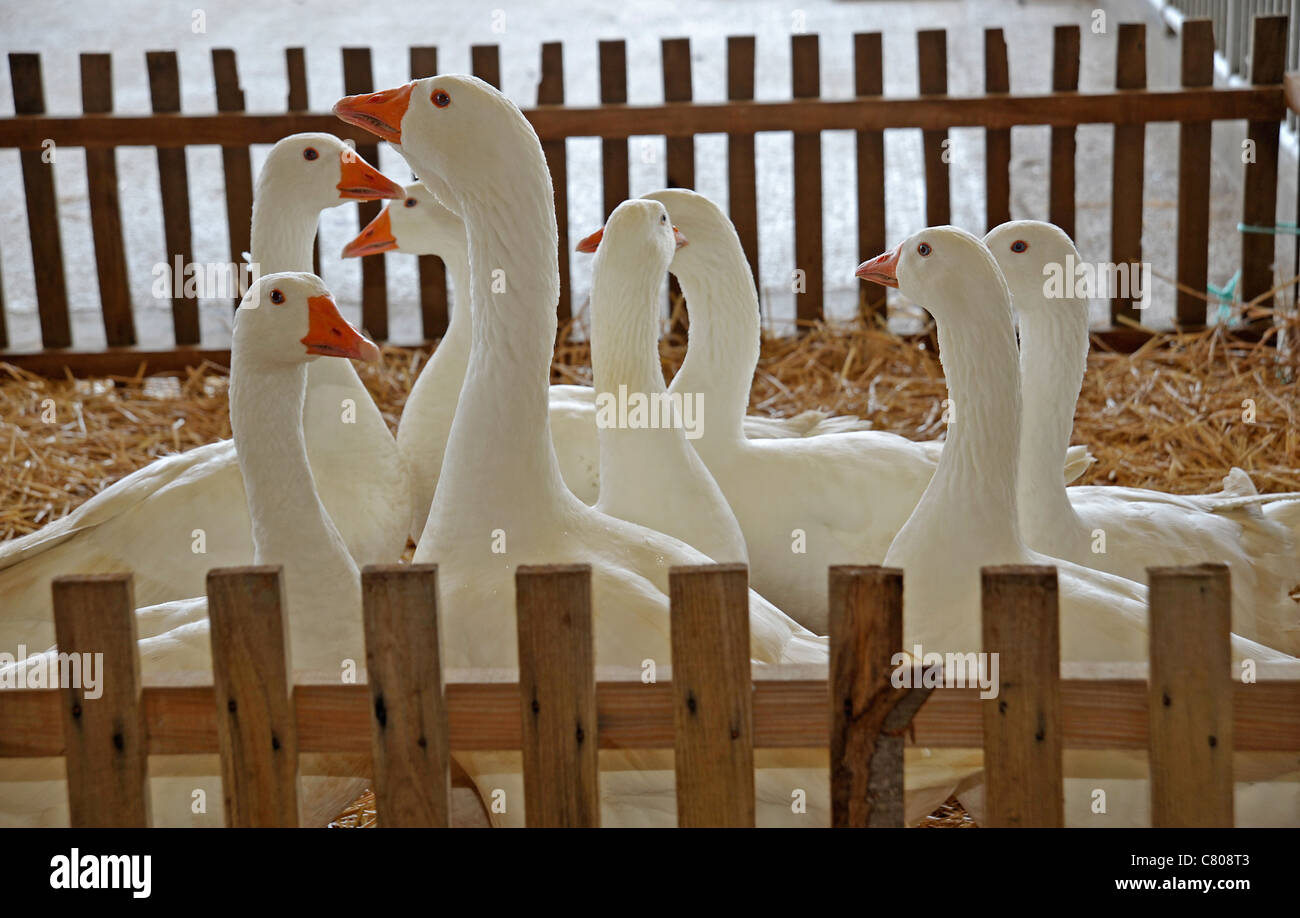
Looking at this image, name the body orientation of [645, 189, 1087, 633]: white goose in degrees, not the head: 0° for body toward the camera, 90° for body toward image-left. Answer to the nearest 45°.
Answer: approximately 90°

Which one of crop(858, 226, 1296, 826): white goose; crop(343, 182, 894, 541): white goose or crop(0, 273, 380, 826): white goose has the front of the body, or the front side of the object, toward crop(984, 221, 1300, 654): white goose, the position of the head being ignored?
crop(0, 273, 380, 826): white goose

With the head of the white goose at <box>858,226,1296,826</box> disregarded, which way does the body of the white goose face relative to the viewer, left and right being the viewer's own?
facing to the left of the viewer

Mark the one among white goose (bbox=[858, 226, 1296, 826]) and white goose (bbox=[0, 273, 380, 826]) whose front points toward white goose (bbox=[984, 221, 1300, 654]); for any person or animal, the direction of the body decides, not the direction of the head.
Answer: white goose (bbox=[0, 273, 380, 826])

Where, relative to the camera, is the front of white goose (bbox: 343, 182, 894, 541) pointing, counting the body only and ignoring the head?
to the viewer's left

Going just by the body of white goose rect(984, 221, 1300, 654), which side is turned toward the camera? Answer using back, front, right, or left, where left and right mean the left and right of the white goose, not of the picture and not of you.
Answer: left

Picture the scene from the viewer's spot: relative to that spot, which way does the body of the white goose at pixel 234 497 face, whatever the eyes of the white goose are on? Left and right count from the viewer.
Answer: facing to the right of the viewer
